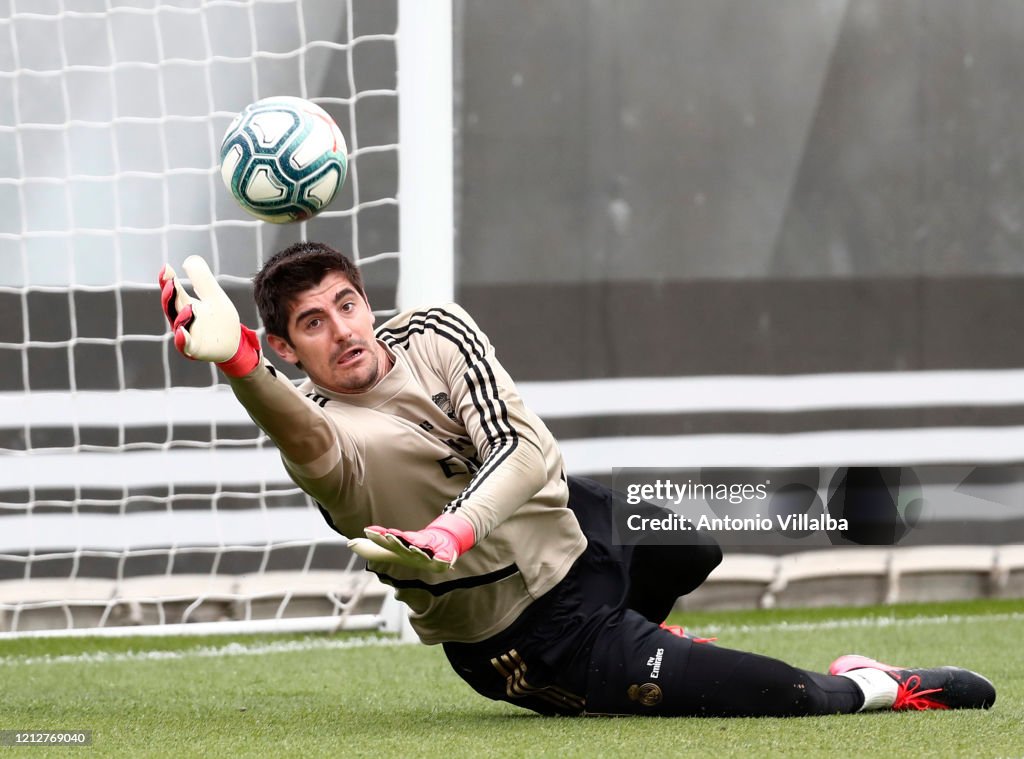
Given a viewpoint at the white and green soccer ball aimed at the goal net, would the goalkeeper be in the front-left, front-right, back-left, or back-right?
back-right

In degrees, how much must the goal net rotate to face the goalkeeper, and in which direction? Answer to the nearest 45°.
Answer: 0° — it already faces them

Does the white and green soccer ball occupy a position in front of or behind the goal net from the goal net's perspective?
in front

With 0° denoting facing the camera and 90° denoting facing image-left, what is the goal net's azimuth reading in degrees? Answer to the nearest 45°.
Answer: approximately 0°
